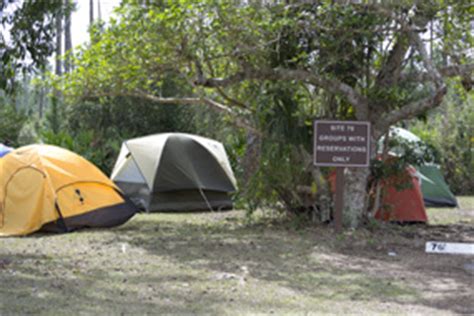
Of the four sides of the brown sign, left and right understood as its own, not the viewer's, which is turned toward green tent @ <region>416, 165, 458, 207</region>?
back

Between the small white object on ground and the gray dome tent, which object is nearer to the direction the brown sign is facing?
the small white object on ground

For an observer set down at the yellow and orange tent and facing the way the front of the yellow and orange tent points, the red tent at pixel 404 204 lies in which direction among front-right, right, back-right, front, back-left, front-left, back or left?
back-left

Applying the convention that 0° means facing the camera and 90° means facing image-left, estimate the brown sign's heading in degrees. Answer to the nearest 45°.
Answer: approximately 0°

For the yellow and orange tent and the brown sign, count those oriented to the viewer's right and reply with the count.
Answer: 0

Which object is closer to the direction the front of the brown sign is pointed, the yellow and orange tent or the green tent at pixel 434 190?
the yellow and orange tent

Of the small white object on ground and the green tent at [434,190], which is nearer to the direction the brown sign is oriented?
the small white object on ground

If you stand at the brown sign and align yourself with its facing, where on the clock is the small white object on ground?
The small white object on ground is roughly at 10 o'clock from the brown sign.
